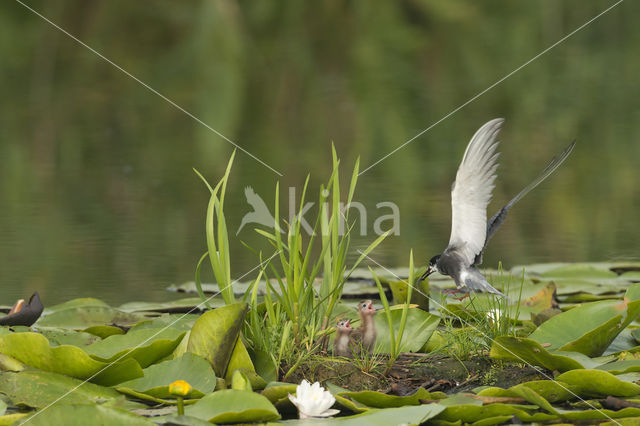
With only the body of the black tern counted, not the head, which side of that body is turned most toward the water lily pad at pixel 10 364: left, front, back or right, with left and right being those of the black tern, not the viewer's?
front

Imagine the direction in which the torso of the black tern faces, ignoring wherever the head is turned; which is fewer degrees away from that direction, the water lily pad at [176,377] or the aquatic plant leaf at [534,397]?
the water lily pad

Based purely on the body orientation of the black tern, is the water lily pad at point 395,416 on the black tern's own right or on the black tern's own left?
on the black tern's own left

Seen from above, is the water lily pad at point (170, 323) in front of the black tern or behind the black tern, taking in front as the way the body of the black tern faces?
in front

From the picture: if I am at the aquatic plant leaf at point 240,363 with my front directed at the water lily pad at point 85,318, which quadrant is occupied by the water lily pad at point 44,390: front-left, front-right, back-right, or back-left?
front-left

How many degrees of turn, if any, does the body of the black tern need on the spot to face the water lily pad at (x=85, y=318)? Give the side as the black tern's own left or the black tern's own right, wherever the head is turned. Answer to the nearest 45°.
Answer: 0° — it already faces it

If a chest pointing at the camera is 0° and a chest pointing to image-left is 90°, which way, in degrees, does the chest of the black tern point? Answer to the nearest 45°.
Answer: approximately 90°

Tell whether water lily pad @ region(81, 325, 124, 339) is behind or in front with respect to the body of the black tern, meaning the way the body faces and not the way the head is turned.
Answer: in front

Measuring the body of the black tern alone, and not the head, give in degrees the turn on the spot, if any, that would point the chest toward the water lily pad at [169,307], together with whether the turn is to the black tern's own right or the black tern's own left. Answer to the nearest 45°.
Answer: approximately 45° to the black tern's own right

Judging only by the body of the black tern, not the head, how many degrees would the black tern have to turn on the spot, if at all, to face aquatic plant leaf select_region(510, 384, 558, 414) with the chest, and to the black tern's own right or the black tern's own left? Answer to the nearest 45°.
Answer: approximately 90° to the black tern's own left

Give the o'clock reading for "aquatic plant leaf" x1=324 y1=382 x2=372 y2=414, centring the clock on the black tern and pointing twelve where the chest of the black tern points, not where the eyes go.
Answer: The aquatic plant leaf is roughly at 10 o'clock from the black tern.

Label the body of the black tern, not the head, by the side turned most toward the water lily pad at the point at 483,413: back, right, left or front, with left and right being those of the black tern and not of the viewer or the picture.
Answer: left

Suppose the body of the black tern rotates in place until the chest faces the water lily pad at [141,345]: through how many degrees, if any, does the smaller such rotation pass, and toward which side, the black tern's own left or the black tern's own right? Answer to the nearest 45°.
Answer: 0° — it already faces it

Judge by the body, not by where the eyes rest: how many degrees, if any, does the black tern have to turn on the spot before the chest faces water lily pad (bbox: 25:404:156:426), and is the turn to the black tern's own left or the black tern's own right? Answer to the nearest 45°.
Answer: approximately 45° to the black tern's own left

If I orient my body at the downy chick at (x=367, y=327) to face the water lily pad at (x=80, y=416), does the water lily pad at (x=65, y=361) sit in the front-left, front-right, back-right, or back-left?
front-right

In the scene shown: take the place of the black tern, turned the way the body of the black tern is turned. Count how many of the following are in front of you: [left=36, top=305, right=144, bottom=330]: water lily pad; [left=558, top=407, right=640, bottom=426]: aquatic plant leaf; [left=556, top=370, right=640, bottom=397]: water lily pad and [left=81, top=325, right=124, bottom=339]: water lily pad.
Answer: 2
